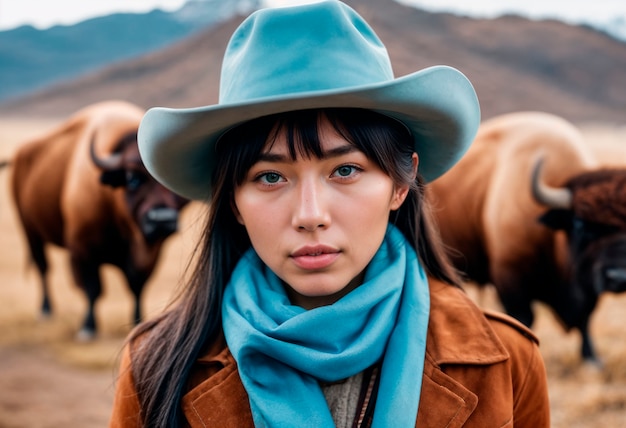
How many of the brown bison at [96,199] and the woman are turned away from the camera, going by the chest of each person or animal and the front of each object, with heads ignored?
0

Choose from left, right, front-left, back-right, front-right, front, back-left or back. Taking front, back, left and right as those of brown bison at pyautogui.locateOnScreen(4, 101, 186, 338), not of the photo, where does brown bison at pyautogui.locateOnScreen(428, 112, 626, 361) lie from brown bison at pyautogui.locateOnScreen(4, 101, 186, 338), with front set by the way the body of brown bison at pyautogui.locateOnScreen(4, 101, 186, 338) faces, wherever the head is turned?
front

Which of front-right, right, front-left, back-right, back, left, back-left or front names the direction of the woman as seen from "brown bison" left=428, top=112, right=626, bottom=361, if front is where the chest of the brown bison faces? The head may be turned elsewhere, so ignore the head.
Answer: front-right

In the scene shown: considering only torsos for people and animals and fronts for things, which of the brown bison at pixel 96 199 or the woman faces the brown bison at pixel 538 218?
the brown bison at pixel 96 199

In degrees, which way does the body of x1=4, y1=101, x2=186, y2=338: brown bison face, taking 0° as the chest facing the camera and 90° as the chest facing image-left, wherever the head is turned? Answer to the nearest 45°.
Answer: approximately 315°

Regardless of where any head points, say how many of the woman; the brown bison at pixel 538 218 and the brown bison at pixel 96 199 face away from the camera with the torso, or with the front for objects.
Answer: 0

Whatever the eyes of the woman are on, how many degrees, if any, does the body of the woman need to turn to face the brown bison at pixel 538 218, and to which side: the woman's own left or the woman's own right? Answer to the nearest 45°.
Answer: approximately 135° to the woman's own left

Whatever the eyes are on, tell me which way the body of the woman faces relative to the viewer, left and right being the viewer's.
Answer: facing the viewer

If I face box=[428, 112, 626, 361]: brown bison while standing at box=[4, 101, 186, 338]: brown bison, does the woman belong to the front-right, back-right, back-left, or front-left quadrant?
front-right

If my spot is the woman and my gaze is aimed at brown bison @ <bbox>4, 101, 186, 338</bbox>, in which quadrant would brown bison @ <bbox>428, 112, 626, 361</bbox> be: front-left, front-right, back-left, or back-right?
front-right

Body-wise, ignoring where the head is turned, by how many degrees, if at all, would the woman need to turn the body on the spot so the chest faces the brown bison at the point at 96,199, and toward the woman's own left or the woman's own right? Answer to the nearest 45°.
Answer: approximately 135° to the woman's own right
